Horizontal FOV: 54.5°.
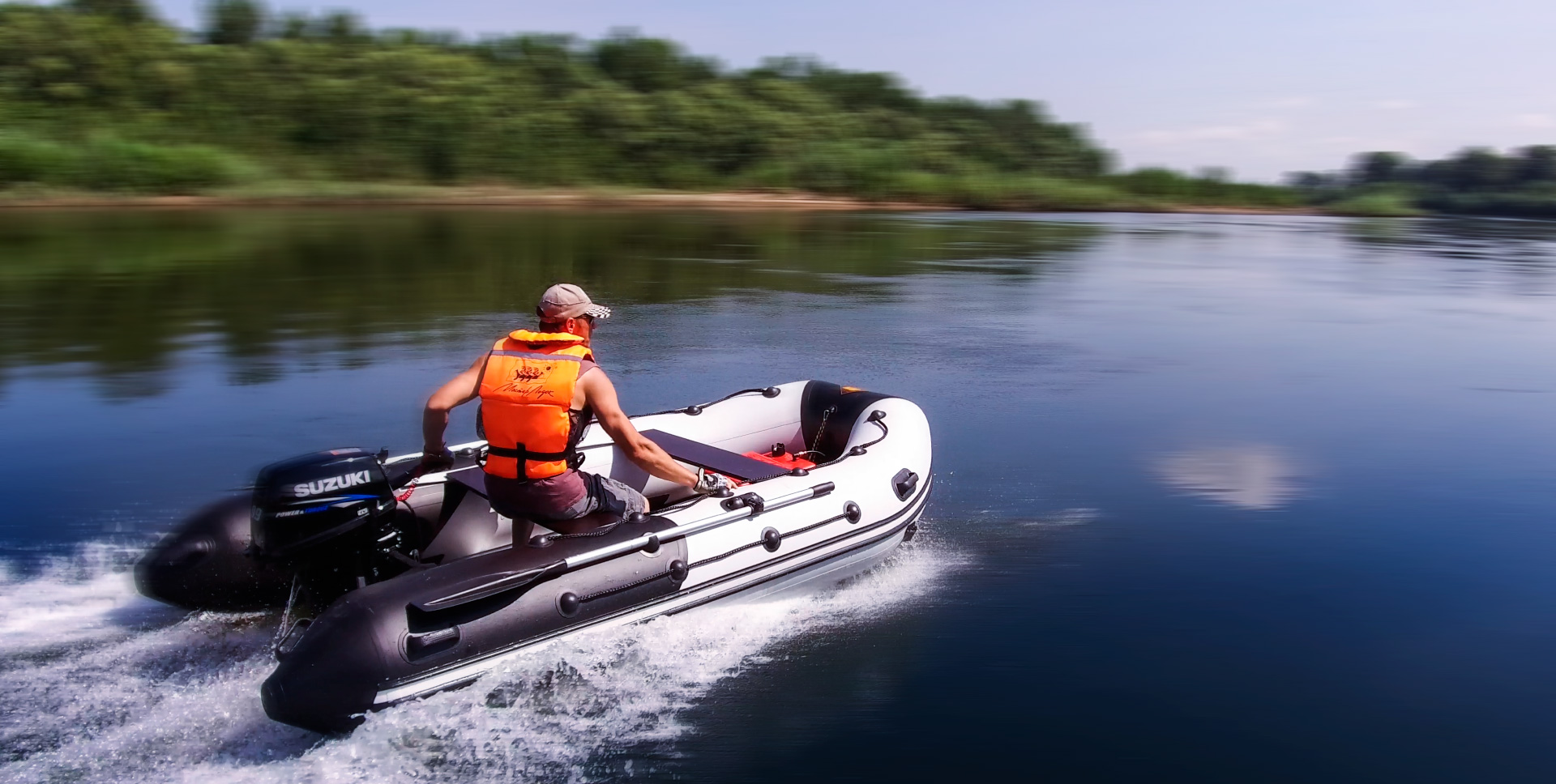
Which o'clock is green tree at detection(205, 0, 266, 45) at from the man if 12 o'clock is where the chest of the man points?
The green tree is roughly at 10 o'clock from the man.

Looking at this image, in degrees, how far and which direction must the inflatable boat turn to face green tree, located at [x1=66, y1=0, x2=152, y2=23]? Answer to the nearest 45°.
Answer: approximately 45° to its left

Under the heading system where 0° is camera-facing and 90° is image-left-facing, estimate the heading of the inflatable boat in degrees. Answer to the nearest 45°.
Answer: approximately 225°

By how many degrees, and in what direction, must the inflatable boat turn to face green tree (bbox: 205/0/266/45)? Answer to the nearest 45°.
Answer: approximately 45° to its left

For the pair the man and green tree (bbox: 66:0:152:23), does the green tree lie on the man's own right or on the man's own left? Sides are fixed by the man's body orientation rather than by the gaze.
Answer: on the man's own left

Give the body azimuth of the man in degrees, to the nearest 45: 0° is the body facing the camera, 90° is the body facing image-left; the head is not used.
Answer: approximately 225°
